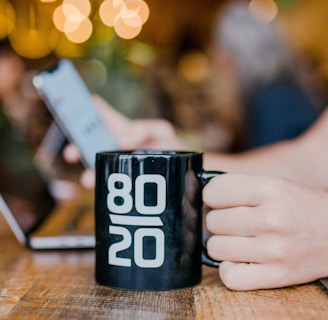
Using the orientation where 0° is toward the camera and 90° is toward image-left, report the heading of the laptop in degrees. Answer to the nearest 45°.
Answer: approximately 270°
